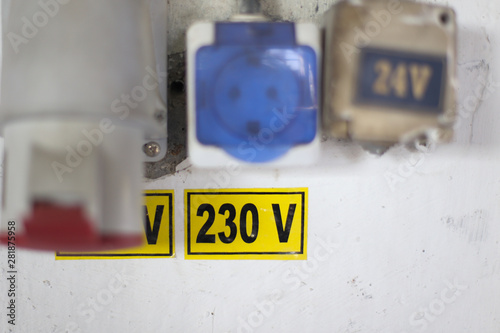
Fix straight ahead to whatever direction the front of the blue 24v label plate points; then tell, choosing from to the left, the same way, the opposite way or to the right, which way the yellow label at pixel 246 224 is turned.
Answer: the same way

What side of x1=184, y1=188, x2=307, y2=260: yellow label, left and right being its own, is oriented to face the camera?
front

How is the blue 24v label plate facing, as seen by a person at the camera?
facing the viewer

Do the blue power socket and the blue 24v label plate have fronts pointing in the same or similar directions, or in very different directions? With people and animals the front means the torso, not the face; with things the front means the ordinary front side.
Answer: same or similar directions
